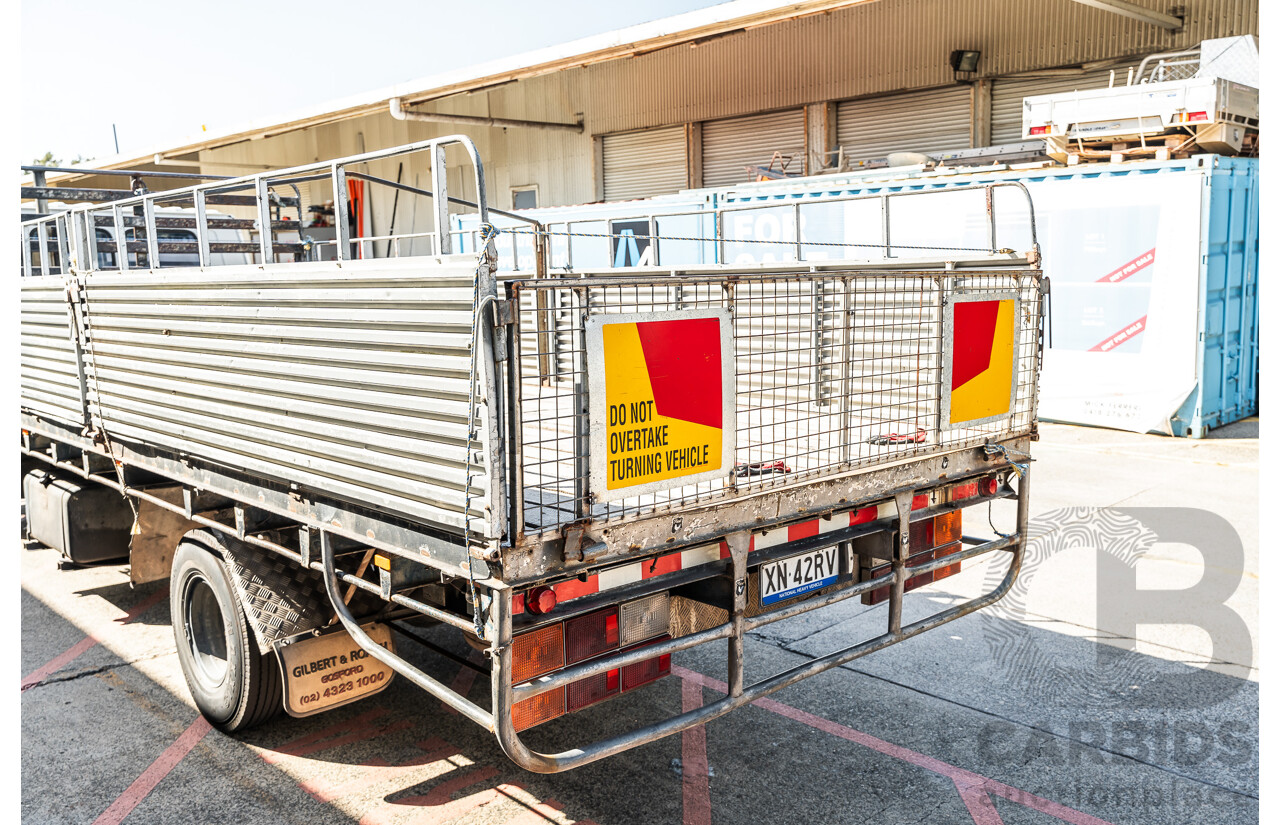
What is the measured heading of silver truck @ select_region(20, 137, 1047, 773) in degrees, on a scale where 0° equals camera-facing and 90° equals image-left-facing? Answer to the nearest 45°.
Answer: approximately 135°

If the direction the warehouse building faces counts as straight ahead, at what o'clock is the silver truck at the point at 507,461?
The silver truck is roughly at 11 o'clock from the warehouse building.

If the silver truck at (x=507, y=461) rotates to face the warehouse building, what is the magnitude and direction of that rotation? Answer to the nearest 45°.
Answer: approximately 45° to its right

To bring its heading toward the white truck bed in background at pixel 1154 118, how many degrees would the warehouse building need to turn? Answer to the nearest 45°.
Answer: approximately 45° to its left

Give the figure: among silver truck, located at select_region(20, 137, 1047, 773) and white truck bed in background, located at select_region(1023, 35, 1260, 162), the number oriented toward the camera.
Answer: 0

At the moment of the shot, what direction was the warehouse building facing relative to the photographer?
facing the viewer and to the left of the viewer

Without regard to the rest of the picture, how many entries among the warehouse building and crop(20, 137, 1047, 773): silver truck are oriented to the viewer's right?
0

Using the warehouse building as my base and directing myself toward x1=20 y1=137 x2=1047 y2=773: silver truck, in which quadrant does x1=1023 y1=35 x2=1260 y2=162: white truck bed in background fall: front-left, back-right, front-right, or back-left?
front-left

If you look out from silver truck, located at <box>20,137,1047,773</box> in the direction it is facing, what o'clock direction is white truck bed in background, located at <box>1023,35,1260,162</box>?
The white truck bed in background is roughly at 3 o'clock from the silver truck.

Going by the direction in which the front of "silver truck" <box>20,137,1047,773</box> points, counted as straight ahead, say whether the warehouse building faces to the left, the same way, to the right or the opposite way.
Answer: to the left

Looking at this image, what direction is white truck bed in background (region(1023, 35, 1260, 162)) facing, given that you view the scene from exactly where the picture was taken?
facing away from the viewer and to the right of the viewer
